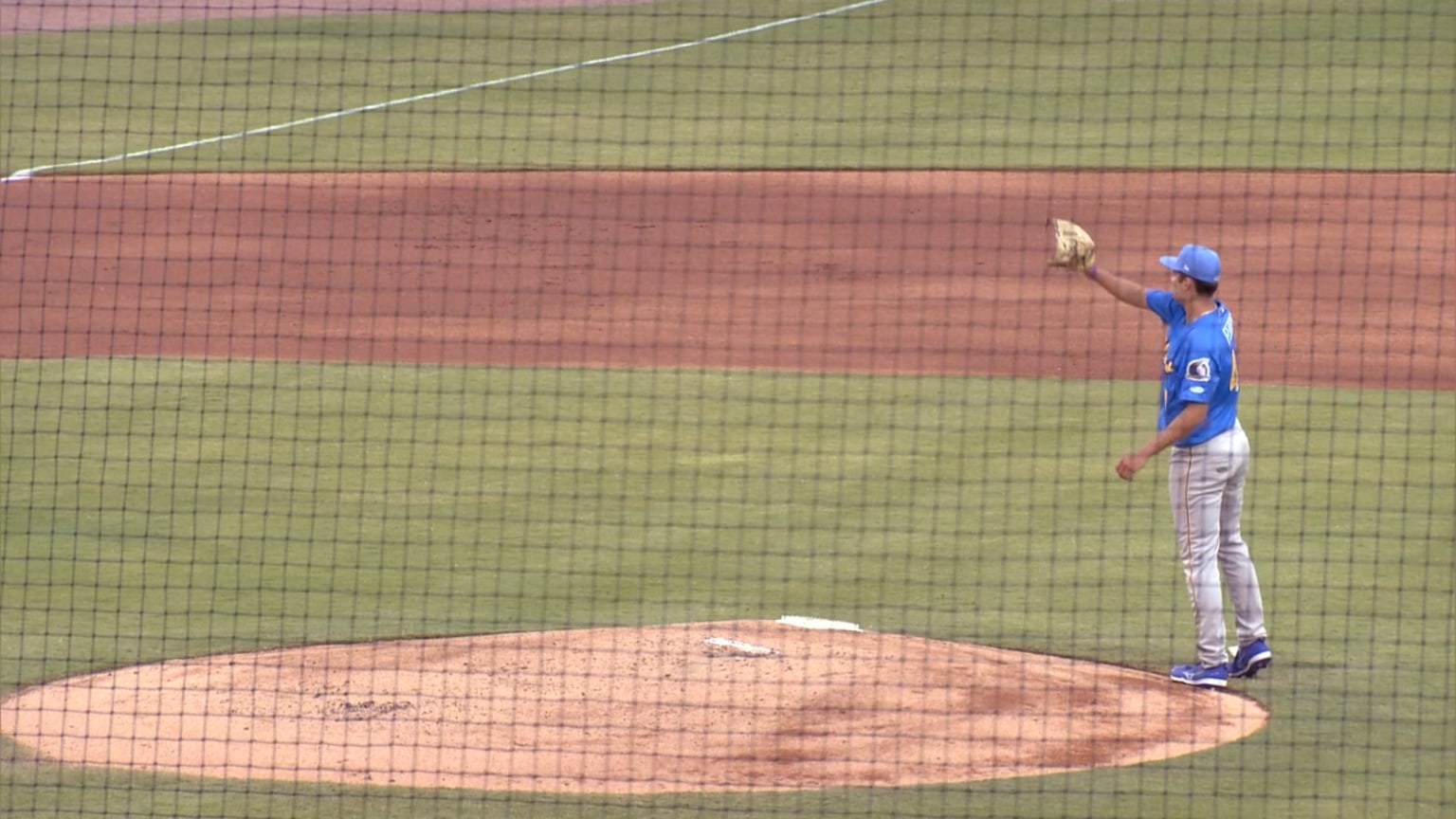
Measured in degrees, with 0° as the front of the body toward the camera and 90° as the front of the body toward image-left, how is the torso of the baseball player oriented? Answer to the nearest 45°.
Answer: approximately 90°

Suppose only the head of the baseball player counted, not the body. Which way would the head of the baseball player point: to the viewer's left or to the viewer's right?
to the viewer's left
